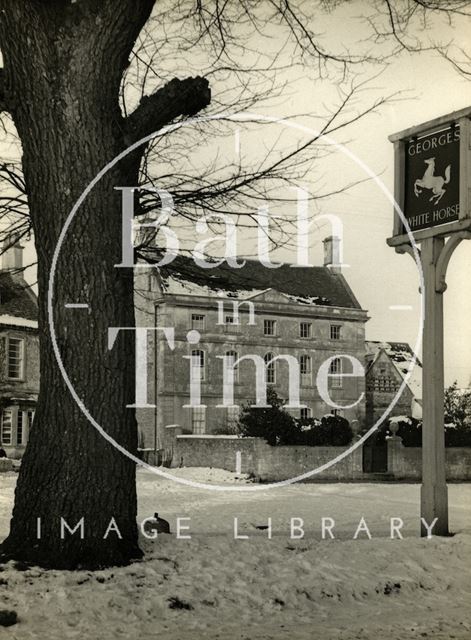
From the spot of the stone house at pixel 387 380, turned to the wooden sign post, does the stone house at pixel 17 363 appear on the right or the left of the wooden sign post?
right

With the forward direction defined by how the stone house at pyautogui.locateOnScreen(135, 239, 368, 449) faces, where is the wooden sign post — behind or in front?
in front

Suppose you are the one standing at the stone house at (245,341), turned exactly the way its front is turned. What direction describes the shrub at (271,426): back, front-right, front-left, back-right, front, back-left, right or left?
front-right

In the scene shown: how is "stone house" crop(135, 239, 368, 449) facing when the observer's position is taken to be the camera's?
facing the viewer and to the right of the viewer

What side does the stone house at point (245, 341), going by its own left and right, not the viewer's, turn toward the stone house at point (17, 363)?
right

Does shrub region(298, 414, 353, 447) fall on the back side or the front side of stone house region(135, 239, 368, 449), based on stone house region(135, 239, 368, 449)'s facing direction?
on the front side

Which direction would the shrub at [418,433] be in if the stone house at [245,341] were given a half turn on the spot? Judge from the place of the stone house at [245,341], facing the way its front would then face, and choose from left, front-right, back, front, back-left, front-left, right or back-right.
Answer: back

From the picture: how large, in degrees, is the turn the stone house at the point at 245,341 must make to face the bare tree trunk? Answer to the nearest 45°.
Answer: approximately 45° to its right
